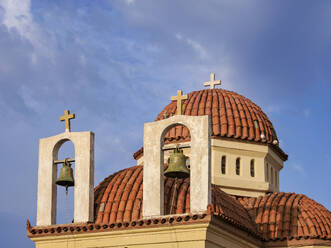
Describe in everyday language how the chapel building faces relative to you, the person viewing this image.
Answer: facing the viewer and to the left of the viewer
